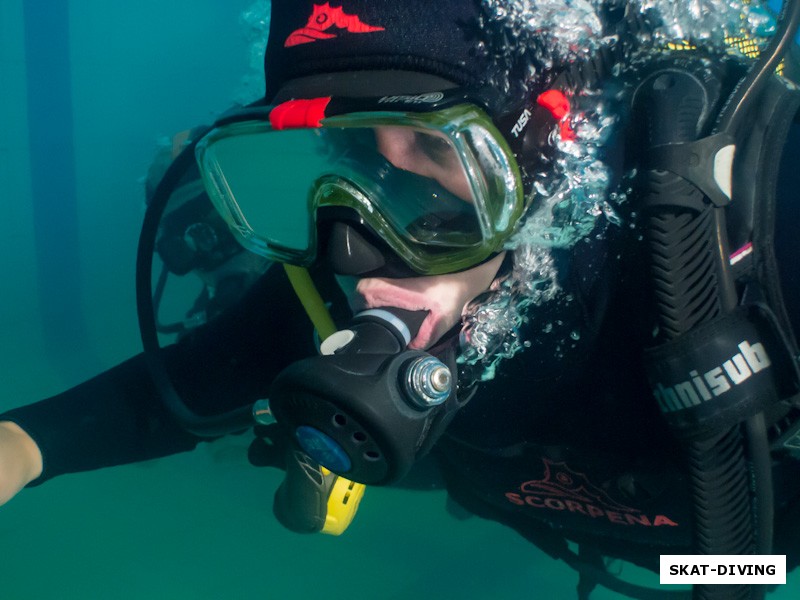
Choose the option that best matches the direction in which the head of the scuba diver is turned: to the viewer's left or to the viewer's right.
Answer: to the viewer's left

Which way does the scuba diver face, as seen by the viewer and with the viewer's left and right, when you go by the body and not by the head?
facing the viewer and to the left of the viewer
